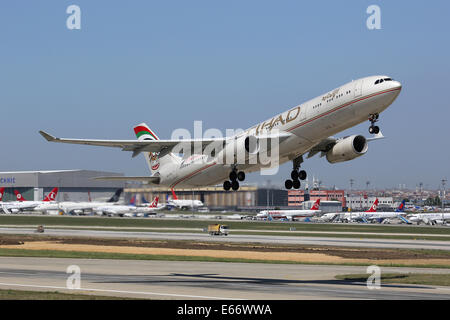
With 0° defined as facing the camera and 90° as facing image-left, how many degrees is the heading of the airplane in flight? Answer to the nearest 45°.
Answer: approximately 315°
